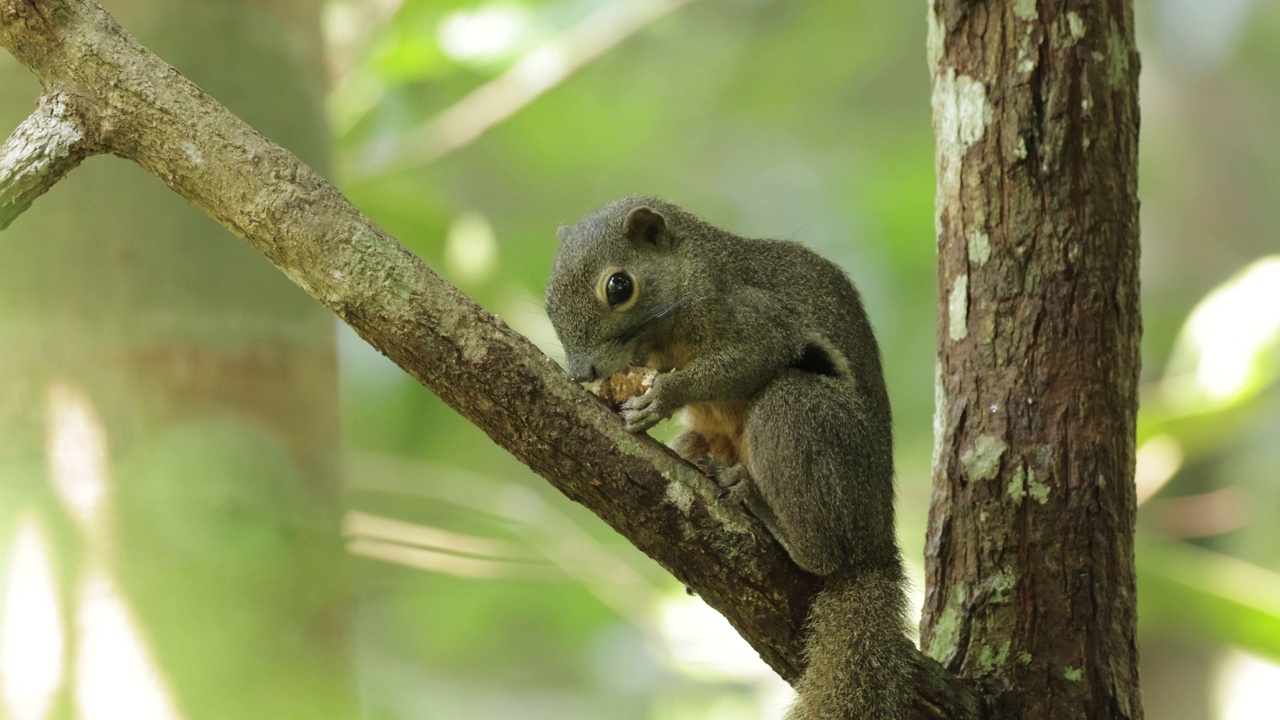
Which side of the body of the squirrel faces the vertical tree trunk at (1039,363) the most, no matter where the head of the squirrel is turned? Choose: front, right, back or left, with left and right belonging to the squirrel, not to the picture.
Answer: back

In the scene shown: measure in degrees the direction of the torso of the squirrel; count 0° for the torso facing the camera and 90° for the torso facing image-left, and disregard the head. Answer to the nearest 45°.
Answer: approximately 90°
